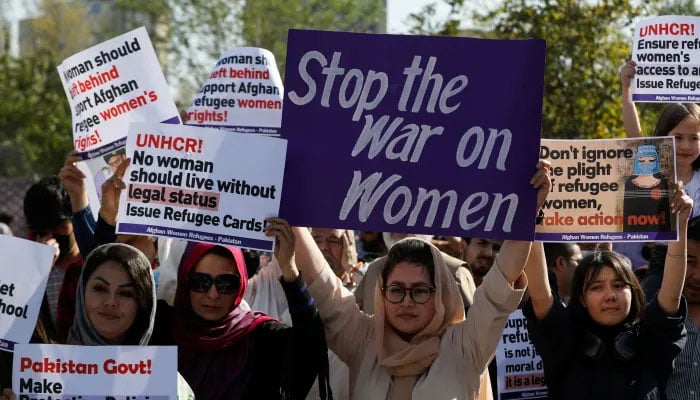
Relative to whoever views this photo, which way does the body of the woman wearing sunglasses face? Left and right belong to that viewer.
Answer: facing the viewer

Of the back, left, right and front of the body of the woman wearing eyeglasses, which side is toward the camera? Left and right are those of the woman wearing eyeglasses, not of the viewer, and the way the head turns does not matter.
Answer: front

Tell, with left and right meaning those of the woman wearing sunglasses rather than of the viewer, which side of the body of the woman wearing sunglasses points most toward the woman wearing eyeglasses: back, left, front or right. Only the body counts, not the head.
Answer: left

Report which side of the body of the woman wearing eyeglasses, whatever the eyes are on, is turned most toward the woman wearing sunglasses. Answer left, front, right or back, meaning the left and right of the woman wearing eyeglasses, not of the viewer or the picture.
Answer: right

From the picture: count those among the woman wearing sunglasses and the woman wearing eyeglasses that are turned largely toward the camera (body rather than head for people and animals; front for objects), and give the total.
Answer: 2
